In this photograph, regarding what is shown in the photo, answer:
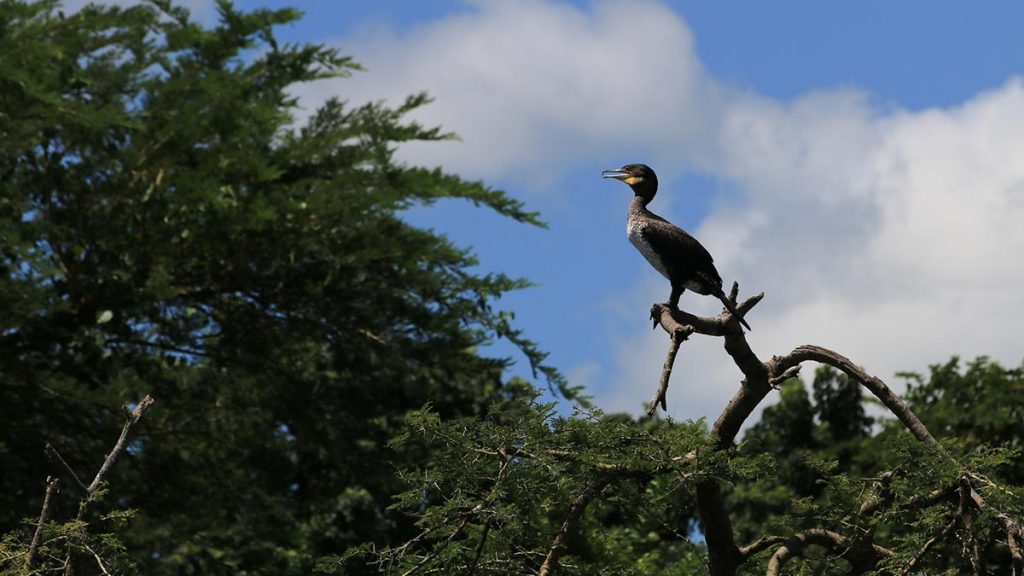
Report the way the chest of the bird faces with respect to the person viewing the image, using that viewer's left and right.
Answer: facing to the left of the viewer

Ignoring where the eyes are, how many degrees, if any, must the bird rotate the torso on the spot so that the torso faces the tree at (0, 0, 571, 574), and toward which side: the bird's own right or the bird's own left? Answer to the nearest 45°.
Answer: approximately 45° to the bird's own right
